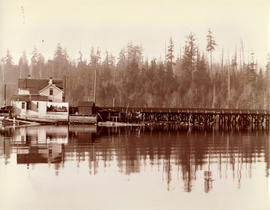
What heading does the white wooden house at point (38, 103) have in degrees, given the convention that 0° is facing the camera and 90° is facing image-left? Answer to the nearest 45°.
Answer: approximately 0°

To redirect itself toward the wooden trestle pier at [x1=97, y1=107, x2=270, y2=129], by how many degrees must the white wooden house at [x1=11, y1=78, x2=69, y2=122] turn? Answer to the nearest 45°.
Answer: approximately 90° to its left

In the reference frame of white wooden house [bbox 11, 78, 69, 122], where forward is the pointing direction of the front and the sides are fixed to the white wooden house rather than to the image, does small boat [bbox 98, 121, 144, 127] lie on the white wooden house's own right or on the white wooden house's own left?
on the white wooden house's own left
